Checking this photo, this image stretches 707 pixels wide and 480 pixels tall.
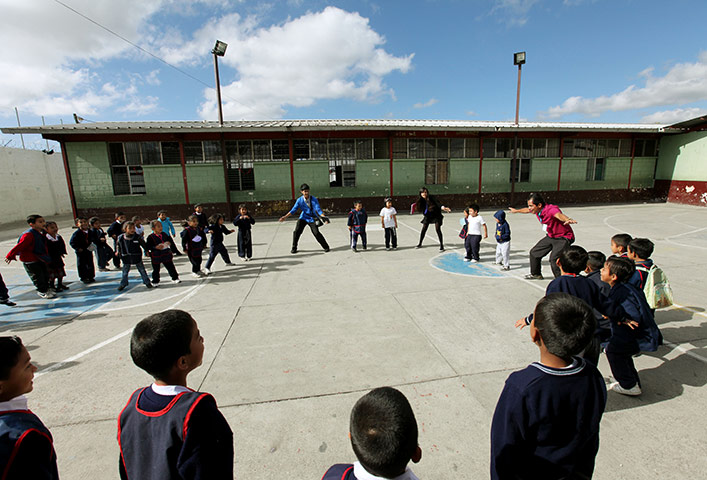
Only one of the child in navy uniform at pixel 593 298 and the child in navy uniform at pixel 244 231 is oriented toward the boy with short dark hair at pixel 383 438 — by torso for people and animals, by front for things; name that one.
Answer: the child in navy uniform at pixel 244 231

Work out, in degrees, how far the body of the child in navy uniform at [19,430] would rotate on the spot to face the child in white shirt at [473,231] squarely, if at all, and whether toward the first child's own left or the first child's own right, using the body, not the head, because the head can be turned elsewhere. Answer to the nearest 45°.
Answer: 0° — they already face them

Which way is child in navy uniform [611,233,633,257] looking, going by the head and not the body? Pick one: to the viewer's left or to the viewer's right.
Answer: to the viewer's left

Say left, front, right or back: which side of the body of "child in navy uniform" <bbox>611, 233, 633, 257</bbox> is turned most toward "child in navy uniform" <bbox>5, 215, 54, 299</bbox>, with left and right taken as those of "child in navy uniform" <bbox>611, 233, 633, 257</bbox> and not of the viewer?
front

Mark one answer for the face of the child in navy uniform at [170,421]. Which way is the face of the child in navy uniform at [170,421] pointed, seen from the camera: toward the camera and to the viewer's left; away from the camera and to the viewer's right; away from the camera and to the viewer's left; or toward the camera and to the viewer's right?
away from the camera and to the viewer's right

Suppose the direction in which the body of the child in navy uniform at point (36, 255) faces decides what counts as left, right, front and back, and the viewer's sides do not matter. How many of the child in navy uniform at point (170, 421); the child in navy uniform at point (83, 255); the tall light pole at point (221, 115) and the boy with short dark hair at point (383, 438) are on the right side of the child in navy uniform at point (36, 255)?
2

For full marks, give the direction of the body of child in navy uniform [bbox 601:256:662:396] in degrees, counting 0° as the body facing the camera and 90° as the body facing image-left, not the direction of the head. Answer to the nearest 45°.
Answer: approximately 90°

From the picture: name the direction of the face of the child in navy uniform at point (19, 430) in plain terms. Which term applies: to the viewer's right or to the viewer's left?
to the viewer's right

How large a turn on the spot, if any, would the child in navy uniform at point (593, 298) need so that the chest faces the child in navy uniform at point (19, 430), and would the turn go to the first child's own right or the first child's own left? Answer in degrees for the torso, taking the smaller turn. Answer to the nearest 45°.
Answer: approximately 90° to the first child's own left

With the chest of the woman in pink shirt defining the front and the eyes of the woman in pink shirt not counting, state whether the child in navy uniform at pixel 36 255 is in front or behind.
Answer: in front

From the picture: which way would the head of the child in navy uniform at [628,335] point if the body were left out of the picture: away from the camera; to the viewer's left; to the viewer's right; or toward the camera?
to the viewer's left

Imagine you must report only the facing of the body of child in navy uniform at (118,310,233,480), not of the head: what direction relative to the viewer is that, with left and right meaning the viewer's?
facing away from the viewer and to the right of the viewer

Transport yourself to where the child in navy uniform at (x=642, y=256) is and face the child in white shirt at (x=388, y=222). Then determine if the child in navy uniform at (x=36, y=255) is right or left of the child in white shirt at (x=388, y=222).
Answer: left
